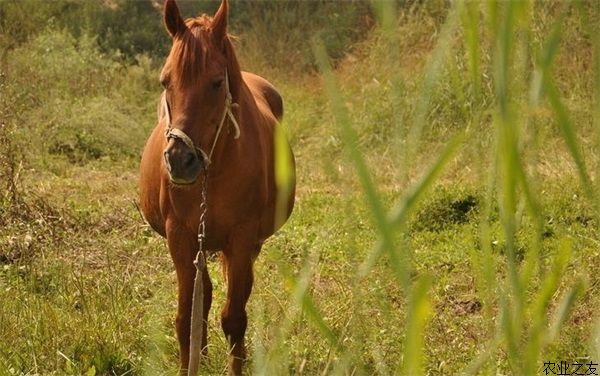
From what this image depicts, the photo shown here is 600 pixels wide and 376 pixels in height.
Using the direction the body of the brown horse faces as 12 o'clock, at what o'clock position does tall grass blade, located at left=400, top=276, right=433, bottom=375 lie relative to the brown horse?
The tall grass blade is roughly at 12 o'clock from the brown horse.

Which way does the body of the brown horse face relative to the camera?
toward the camera
